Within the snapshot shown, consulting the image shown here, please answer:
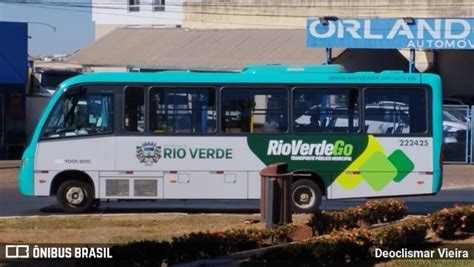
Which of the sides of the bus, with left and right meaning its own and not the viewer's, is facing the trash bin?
left

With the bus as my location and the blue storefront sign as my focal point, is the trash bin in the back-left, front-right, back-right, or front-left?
back-right

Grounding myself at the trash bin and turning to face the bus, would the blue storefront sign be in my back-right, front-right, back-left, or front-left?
front-right

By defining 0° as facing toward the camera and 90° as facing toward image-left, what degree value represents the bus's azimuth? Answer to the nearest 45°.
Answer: approximately 90°

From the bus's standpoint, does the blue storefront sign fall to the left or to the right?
on its right

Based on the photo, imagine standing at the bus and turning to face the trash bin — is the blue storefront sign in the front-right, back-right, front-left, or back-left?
back-left
